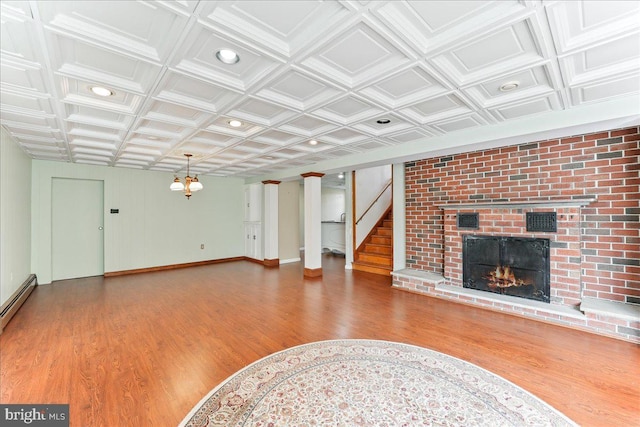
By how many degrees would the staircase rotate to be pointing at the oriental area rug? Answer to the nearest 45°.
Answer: approximately 45° to its left

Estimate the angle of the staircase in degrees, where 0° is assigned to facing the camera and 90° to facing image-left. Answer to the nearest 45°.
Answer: approximately 45°

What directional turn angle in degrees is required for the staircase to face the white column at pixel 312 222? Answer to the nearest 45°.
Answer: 0° — it already faces it

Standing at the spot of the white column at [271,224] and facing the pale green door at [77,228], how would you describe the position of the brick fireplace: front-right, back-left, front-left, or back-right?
back-left

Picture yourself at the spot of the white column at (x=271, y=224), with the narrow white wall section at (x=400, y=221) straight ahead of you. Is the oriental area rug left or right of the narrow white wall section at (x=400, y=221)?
right

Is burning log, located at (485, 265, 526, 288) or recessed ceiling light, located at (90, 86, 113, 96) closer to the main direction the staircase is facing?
the recessed ceiling light

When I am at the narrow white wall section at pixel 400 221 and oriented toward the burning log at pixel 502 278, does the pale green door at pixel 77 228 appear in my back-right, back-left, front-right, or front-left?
back-right

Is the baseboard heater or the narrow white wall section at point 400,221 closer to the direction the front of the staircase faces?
the baseboard heater
